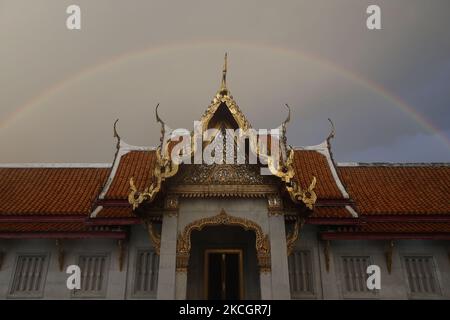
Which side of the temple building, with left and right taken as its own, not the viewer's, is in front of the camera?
front
